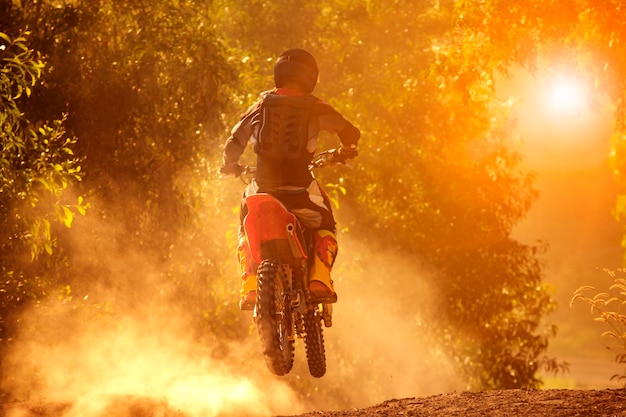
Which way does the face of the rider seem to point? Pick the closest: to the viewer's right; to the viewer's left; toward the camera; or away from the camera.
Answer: away from the camera

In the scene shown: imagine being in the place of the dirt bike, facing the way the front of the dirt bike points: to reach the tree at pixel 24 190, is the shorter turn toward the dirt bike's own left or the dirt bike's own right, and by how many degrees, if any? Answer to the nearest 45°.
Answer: approximately 45° to the dirt bike's own left

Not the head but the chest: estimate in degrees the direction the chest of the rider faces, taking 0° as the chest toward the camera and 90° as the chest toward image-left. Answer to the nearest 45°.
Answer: approximately 180°

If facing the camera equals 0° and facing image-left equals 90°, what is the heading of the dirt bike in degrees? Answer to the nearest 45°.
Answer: approximately 180°
